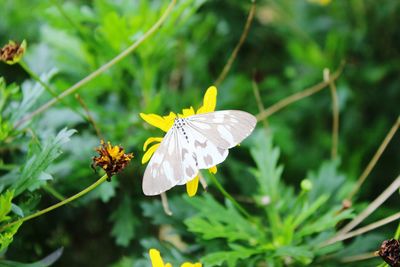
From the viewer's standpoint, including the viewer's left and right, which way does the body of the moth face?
facing away from the viewer and to the left of the viewer
